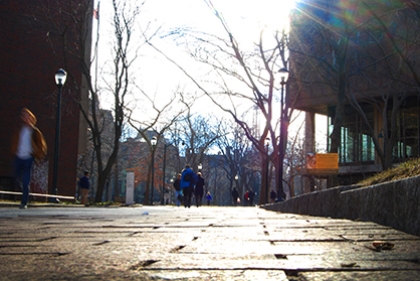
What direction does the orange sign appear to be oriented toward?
toward the camera

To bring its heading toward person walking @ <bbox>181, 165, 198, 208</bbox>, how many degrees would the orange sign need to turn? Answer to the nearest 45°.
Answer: approximately 90° to its right

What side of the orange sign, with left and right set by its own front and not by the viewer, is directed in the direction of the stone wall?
front

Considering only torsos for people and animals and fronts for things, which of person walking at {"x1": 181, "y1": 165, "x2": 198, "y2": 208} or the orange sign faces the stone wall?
the orange sign

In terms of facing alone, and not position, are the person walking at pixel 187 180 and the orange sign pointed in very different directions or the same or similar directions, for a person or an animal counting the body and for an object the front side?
very different directions

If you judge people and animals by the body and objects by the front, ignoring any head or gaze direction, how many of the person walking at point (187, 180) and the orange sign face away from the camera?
1

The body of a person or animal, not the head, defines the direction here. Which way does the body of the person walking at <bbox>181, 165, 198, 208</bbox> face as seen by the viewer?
away from the camera

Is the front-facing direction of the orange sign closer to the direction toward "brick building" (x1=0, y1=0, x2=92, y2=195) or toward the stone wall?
the stone wall

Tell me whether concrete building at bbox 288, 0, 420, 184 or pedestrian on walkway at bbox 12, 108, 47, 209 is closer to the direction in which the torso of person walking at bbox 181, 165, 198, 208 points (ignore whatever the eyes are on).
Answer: the concrete building

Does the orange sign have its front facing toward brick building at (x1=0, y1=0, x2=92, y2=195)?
no

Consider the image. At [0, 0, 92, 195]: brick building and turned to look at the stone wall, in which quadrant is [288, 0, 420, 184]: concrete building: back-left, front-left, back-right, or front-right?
front-left

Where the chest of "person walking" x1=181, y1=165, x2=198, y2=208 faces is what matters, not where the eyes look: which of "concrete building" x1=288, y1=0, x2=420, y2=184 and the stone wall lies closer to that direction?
the concrete building

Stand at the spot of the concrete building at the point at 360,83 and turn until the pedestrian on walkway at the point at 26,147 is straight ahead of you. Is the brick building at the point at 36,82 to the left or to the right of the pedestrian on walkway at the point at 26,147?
right

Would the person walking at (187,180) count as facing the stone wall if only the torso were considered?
no
